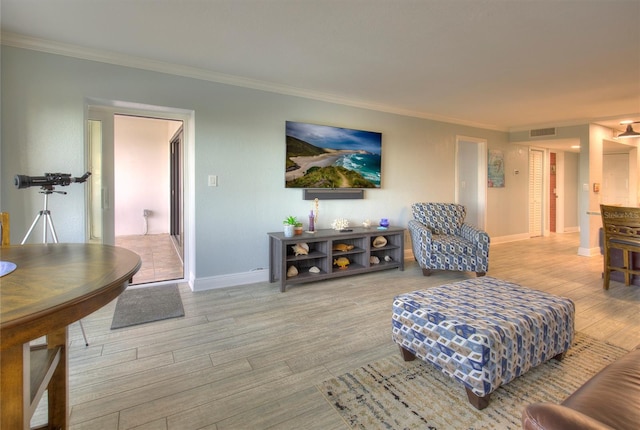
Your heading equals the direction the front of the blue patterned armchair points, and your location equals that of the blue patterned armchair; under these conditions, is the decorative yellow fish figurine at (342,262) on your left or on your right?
on your right

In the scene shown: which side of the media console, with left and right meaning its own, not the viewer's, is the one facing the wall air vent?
left

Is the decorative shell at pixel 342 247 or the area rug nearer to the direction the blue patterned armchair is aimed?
the area rug

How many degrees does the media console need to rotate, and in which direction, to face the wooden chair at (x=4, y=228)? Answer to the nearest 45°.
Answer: approximately 90° to its right

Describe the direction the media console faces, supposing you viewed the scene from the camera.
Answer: facing the viewer and to the right of the viewer

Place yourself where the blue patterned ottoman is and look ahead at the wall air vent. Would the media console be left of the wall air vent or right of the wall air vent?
left

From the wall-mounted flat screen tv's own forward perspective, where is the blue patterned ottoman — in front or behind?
in front

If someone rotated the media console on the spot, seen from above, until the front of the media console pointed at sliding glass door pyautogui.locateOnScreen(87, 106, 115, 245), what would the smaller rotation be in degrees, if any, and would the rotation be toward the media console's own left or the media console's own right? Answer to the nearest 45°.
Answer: approximately 135° to the media console's own right

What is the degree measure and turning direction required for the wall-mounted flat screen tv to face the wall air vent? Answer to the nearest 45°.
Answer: approximately 90° to its left

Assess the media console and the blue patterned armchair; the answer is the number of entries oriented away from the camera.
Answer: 0

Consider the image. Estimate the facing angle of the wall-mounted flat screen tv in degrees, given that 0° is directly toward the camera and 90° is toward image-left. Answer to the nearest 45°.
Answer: approximately 315°
